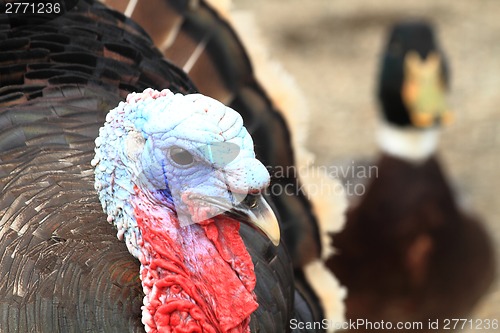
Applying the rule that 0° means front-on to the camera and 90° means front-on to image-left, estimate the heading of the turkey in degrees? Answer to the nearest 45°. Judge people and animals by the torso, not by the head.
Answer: approximately 315°

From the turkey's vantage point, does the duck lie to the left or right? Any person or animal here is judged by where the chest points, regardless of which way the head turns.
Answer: on its left
